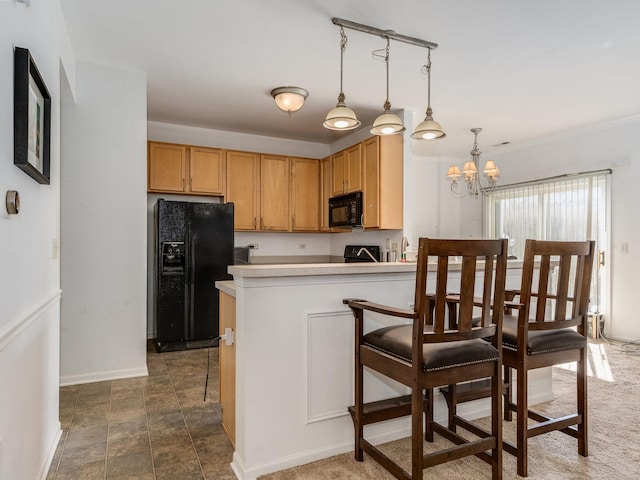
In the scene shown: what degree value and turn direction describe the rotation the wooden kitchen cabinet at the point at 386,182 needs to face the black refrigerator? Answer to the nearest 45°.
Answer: approximately 45° to its right

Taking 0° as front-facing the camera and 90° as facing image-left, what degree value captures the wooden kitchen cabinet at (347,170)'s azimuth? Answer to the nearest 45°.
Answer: approximately 45°

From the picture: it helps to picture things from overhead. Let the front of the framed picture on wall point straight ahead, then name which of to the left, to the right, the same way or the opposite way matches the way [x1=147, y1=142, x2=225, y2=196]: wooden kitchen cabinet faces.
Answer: to the right

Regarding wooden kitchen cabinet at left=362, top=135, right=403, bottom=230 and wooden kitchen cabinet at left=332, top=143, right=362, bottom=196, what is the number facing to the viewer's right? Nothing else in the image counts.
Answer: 0

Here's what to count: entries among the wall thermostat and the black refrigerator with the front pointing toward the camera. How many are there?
1

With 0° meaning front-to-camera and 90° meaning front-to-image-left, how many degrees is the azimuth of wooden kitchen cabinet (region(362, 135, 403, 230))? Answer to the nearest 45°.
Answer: approximately 45°

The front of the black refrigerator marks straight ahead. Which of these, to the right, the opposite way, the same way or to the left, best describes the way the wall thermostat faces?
to the left

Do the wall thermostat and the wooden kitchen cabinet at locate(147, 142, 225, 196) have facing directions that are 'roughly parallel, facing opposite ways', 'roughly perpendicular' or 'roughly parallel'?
roughly perpendicular

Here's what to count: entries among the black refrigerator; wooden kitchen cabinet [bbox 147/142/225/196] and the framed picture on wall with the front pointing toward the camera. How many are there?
2

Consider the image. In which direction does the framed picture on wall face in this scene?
to the viewer's right

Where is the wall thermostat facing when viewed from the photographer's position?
facing to the right of the viewer

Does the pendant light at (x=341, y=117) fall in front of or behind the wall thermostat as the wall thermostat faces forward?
in front
